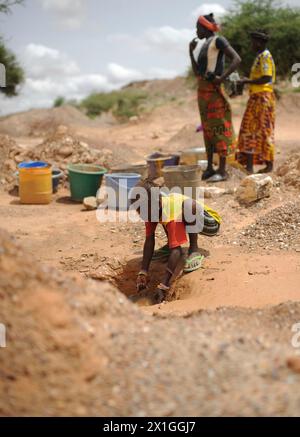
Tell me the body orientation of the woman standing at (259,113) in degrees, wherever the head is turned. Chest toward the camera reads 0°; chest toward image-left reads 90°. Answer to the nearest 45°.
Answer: approximately 90°

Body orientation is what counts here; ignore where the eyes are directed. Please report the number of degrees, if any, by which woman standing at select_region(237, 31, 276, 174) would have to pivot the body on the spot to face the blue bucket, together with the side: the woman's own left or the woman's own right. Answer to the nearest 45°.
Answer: approximately 45° to the woman's own left

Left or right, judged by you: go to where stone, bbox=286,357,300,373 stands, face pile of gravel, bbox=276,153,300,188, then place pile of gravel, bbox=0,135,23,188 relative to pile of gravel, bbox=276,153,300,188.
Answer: left
